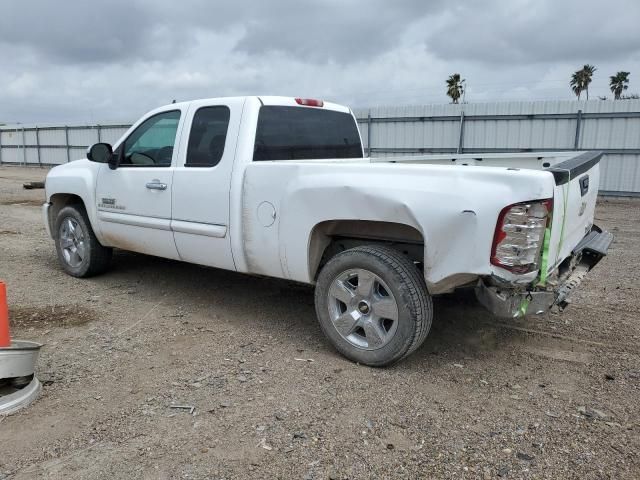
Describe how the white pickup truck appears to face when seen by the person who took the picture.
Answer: facing away from the viewer and to the left of the viewer

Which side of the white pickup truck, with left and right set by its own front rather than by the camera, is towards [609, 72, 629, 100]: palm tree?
right
